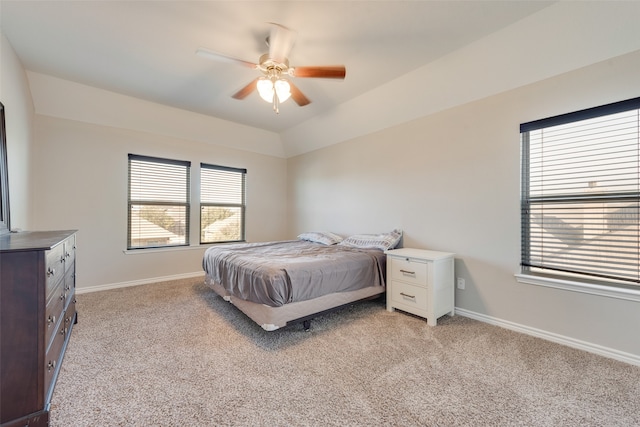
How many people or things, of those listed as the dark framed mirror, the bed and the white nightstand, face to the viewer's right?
1

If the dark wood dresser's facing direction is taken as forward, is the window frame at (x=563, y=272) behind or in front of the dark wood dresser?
in front

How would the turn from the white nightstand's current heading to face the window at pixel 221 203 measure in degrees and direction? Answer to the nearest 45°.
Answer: approximately 45° to its right

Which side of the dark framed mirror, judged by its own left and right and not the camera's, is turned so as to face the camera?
right

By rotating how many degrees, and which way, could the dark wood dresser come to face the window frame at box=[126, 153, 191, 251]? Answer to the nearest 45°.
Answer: approximately 45° to its left

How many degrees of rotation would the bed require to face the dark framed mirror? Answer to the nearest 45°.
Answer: approximately 45° to its right

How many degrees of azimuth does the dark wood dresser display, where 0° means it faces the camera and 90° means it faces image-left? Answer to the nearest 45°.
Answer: approximately 270°

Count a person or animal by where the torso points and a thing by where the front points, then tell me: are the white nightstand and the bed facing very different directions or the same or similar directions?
same or similar directions

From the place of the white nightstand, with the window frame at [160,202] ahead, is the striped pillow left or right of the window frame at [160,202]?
right

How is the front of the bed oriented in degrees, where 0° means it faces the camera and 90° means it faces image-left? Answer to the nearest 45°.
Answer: approximately 45°

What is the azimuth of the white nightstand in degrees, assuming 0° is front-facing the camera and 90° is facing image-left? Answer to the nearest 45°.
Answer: approximately 45°
